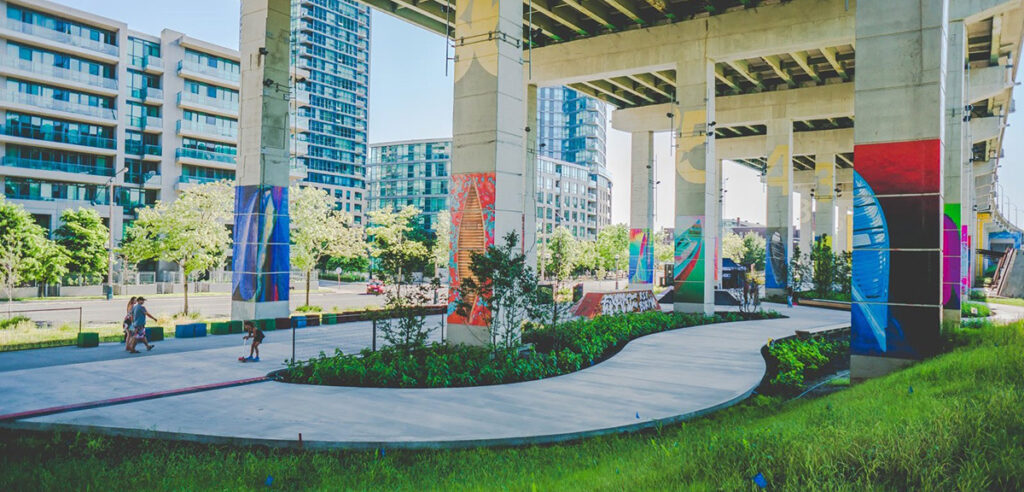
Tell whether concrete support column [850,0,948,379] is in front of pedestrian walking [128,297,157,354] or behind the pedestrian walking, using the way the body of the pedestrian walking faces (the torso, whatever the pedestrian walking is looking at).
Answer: in front

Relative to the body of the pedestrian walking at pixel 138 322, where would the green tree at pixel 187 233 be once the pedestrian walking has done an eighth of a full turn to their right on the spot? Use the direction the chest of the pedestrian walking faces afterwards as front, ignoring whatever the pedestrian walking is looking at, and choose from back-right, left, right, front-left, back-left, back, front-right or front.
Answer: back-left

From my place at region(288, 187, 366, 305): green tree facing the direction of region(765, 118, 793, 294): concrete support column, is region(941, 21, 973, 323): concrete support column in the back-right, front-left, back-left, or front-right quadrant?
front-right

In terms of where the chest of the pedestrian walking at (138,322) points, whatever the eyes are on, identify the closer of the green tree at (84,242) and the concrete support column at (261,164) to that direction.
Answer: the concrete support column

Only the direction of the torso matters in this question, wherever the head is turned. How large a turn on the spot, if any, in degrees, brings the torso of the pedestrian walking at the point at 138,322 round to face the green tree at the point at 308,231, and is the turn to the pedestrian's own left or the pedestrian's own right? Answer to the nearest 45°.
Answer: approximately 45° to the pedestrian's own left
